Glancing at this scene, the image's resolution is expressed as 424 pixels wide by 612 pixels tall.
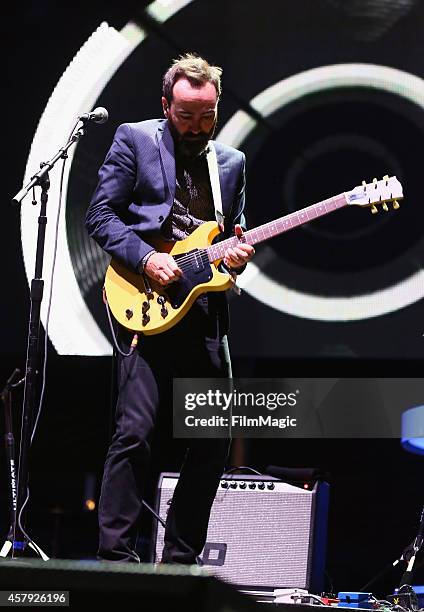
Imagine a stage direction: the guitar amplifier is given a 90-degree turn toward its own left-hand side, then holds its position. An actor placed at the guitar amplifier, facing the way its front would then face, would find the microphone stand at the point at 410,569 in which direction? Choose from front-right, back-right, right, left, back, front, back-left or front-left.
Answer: front

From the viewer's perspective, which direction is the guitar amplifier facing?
toward the camera
